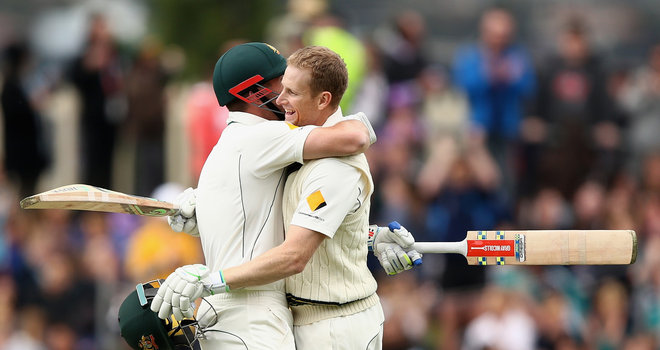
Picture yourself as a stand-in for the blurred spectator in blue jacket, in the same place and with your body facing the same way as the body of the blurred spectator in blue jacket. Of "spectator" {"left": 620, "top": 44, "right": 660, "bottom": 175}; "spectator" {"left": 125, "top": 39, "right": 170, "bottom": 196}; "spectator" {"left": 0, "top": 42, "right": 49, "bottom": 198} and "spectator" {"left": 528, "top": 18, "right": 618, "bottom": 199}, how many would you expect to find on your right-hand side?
2

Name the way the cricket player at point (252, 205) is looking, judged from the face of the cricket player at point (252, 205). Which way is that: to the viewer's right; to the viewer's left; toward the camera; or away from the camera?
to the viewer's right

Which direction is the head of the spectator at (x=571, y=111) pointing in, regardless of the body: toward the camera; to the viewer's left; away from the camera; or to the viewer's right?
toward the camera

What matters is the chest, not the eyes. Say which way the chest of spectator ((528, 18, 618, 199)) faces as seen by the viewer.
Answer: toward the camera

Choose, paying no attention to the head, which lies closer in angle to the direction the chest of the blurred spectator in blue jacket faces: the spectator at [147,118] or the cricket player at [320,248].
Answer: the cricket player

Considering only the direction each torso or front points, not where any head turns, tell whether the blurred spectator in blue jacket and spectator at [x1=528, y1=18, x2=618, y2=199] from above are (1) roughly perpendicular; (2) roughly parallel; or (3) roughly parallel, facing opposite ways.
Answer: roughly parallel

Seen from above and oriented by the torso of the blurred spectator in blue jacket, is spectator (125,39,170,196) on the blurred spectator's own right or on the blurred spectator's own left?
on the blurred spectator's own right

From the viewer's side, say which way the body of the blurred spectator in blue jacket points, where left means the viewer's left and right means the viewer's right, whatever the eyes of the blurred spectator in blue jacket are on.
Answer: facing the viewer

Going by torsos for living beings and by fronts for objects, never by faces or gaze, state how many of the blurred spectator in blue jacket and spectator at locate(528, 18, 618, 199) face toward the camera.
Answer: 2

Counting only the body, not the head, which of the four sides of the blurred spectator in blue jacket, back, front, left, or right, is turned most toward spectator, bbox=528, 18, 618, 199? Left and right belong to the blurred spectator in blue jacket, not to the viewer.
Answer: left
